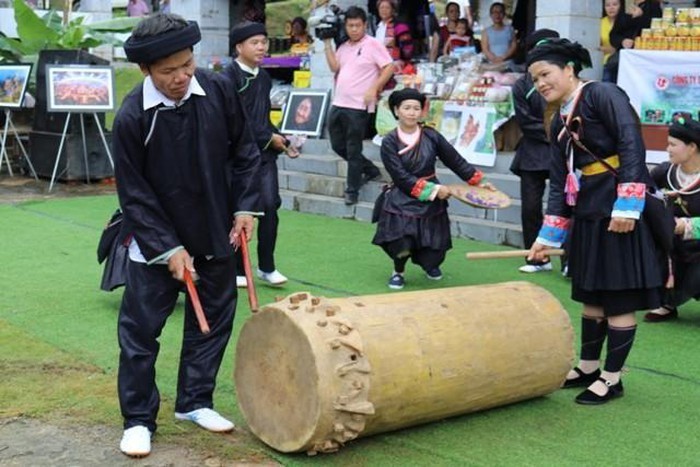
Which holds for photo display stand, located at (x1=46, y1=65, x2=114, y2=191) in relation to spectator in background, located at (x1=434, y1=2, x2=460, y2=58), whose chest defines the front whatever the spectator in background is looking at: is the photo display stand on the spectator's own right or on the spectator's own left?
on the spectator's own right

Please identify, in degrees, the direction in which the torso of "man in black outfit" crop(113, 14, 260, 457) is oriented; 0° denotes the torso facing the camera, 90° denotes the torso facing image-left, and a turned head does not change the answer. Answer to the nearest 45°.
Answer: approximately 315°

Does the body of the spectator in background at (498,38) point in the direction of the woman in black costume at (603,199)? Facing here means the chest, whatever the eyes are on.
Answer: yes

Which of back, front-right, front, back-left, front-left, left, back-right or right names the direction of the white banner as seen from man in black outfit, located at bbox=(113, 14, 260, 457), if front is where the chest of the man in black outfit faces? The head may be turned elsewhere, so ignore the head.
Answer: left

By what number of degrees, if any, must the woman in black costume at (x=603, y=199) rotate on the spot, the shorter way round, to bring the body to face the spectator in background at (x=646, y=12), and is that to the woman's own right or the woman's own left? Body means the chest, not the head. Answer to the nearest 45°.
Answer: approximately 135° to the woman's own right

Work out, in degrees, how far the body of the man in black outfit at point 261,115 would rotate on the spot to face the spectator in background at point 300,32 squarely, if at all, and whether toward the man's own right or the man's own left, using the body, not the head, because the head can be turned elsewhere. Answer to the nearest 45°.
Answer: approximately 135° to the man's own left

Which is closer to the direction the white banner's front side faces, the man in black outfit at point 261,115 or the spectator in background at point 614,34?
the man in black outfit

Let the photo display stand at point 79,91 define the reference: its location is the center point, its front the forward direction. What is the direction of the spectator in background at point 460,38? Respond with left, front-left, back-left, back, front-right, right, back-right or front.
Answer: left
